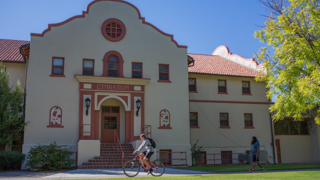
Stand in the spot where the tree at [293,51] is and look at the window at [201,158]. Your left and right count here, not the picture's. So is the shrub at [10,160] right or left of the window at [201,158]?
left

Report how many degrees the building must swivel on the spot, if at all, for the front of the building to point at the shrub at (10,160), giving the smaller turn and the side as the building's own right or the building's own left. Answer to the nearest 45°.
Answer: approximately 45° to the building's own right

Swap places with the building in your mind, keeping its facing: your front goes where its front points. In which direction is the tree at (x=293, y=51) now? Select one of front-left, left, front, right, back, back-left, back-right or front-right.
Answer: left

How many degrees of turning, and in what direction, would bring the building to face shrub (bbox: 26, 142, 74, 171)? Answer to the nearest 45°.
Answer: approximately 45° to its right

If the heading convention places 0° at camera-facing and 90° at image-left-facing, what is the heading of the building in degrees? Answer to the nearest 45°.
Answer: approximately 0°

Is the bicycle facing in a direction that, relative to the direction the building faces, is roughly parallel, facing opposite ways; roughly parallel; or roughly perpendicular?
roughly perpendicular
